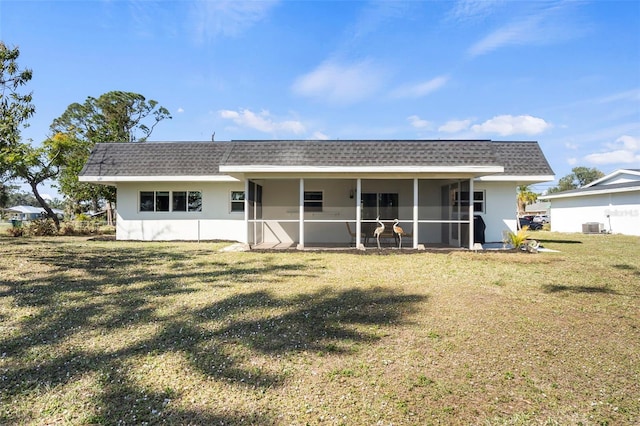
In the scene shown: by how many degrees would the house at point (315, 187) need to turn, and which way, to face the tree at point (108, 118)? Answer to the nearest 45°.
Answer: approximately 45° to its left

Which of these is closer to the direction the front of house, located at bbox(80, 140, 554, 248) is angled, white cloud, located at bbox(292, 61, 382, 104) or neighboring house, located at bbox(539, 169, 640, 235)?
the white cloud

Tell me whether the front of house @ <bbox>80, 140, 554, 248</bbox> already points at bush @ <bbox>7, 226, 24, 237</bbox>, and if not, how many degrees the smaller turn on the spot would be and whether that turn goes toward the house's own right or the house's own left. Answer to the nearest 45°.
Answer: approximately 90° to the house's own left

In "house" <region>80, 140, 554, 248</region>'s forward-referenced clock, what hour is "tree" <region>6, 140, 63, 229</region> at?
The tree is roughly at 10 o'clock from the house.

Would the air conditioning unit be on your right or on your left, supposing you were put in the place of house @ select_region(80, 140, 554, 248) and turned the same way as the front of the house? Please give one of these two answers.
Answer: on your right

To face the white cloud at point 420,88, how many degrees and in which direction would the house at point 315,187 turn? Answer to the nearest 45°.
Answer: approximately 45° to its right

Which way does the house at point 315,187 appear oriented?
away from the camera
